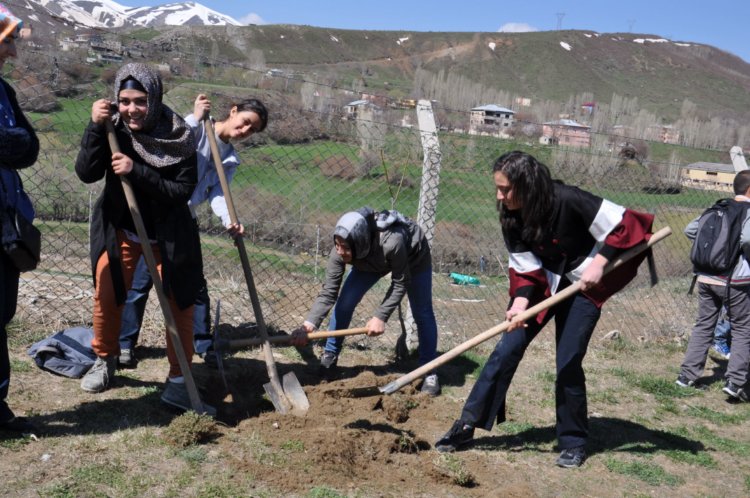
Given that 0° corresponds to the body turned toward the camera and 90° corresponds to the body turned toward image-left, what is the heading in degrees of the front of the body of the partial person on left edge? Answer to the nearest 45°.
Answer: approximately 270°

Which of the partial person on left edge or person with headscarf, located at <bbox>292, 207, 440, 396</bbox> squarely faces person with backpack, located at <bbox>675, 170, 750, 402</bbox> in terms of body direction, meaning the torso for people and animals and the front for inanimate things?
the partial person on left edge

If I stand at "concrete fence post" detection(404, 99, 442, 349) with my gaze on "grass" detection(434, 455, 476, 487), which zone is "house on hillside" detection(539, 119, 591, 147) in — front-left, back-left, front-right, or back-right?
back-left

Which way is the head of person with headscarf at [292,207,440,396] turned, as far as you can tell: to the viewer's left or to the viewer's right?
to the viewer's left

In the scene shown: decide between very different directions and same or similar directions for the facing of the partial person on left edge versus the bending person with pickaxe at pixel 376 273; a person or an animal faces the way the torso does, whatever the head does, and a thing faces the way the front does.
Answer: very different directions

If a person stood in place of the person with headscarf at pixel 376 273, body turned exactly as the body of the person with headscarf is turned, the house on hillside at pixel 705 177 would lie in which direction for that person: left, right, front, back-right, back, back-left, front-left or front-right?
back

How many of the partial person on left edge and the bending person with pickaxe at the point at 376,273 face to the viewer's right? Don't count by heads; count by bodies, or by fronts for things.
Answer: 1

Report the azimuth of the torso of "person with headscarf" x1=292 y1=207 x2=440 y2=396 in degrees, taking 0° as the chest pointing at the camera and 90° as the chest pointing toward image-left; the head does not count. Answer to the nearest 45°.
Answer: approximately 45°

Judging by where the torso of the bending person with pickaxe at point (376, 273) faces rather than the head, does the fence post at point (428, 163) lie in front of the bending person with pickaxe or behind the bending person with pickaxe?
behind

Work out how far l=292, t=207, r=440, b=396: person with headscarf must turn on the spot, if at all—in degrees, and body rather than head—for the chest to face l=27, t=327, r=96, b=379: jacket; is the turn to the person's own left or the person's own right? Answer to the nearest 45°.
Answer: approximately 45° to the person's own right

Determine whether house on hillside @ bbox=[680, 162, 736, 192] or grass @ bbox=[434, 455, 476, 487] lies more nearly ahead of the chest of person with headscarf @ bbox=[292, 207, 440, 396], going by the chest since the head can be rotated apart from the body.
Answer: the grass
